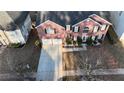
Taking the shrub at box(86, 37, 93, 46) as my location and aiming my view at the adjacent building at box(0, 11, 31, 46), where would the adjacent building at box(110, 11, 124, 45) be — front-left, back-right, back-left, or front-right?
back-right

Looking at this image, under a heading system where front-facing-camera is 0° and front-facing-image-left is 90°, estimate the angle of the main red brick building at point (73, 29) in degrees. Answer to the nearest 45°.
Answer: approximately 0°

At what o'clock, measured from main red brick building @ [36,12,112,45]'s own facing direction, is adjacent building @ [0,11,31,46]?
adjacent building @ [0,11,31,46] is roughly at 3 o'clock from main red brick building @ [36,12,112,45].

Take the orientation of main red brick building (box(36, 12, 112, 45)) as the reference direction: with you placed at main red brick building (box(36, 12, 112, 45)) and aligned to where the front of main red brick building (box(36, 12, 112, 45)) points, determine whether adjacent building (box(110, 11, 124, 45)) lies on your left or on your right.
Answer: on your left
